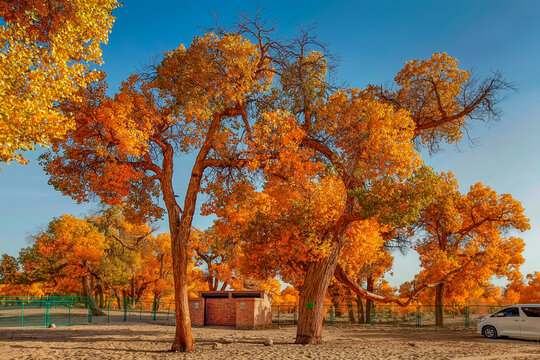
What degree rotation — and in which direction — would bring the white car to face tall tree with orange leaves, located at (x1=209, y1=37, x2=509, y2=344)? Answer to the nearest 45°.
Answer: approximately 45° to its left

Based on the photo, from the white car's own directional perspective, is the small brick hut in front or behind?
in front

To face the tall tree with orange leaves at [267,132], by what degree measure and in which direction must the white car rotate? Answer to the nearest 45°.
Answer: approximately 45° to its left

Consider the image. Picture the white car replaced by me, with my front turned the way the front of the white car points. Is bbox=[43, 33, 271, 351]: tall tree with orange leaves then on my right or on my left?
on my left

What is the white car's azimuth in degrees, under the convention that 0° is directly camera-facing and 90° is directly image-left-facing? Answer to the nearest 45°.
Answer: approximately 90°

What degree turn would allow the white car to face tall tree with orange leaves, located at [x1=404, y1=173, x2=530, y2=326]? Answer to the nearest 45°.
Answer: approximately 90° to its right

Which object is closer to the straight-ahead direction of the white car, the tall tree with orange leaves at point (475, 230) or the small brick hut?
the small brick hut

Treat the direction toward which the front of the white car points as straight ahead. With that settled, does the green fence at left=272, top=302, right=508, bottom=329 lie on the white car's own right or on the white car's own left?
on the white car's own right
